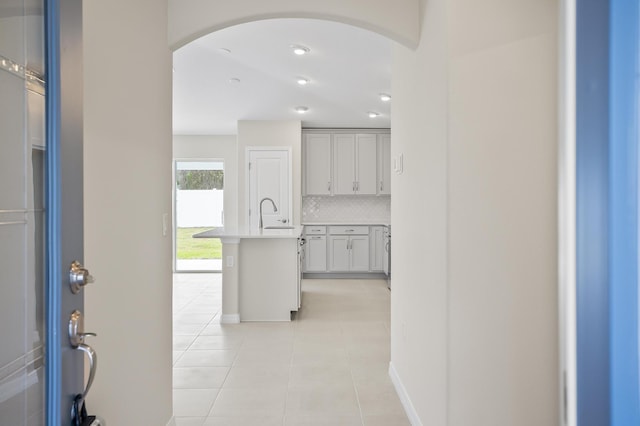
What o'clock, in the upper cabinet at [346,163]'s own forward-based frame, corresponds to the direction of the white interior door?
The white interior door is roughly at 2 o'clock from the upper cabinet.

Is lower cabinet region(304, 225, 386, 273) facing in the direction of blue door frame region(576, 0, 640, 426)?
yes

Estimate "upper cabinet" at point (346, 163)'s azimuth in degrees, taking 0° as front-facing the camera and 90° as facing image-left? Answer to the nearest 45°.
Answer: approximately 0°

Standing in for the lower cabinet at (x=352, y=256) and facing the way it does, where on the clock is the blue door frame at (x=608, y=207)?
The blue door frame is roughly at 12 o'clock from the lower cabinet.

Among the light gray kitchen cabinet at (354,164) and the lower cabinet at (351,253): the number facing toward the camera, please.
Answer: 2

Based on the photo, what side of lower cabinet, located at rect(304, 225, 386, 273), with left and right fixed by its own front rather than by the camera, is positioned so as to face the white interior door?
right
